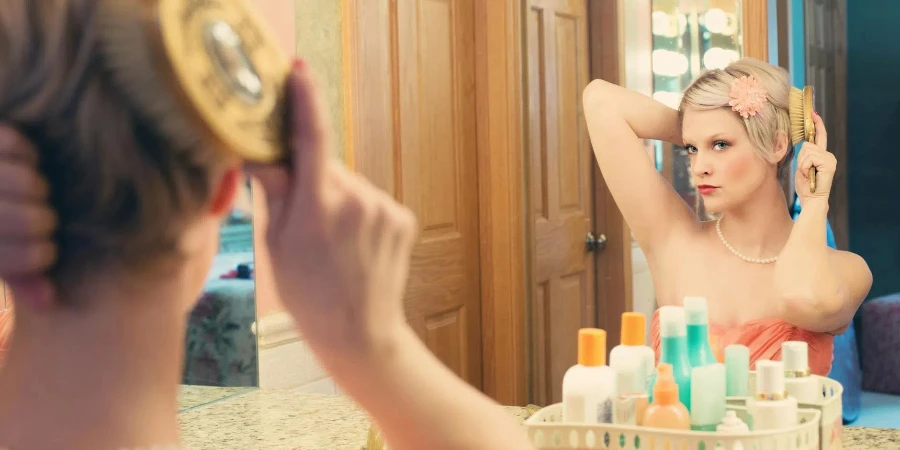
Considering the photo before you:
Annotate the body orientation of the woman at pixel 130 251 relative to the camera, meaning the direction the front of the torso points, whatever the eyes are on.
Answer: away from the camera

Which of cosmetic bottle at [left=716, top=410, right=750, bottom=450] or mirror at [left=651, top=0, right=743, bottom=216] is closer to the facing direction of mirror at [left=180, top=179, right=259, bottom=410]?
the cosmetic bottle

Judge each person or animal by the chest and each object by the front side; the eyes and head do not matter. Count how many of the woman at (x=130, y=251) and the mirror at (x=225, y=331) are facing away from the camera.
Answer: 1

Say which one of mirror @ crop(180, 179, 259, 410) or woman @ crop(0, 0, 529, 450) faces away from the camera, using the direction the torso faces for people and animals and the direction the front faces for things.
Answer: the woman

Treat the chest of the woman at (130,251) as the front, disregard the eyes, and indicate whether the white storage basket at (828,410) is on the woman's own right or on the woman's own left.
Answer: on the woman's own right

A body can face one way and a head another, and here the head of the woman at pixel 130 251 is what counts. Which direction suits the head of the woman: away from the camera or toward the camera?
away from the camera

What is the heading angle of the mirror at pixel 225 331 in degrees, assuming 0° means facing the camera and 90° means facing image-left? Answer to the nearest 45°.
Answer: approximately 315°

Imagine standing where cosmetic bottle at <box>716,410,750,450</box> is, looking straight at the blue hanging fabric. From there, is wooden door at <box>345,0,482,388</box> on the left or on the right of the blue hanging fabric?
left
